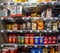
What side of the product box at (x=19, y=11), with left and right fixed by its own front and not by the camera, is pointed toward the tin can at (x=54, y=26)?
left

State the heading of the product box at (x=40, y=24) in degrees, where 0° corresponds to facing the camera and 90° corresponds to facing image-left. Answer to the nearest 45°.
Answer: approximately 0°

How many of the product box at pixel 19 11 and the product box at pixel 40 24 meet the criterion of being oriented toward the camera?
2

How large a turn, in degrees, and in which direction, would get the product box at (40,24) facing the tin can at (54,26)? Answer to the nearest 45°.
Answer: approximately 90° to its left

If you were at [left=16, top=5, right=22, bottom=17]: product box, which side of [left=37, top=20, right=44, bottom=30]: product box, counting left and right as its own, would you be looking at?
right
